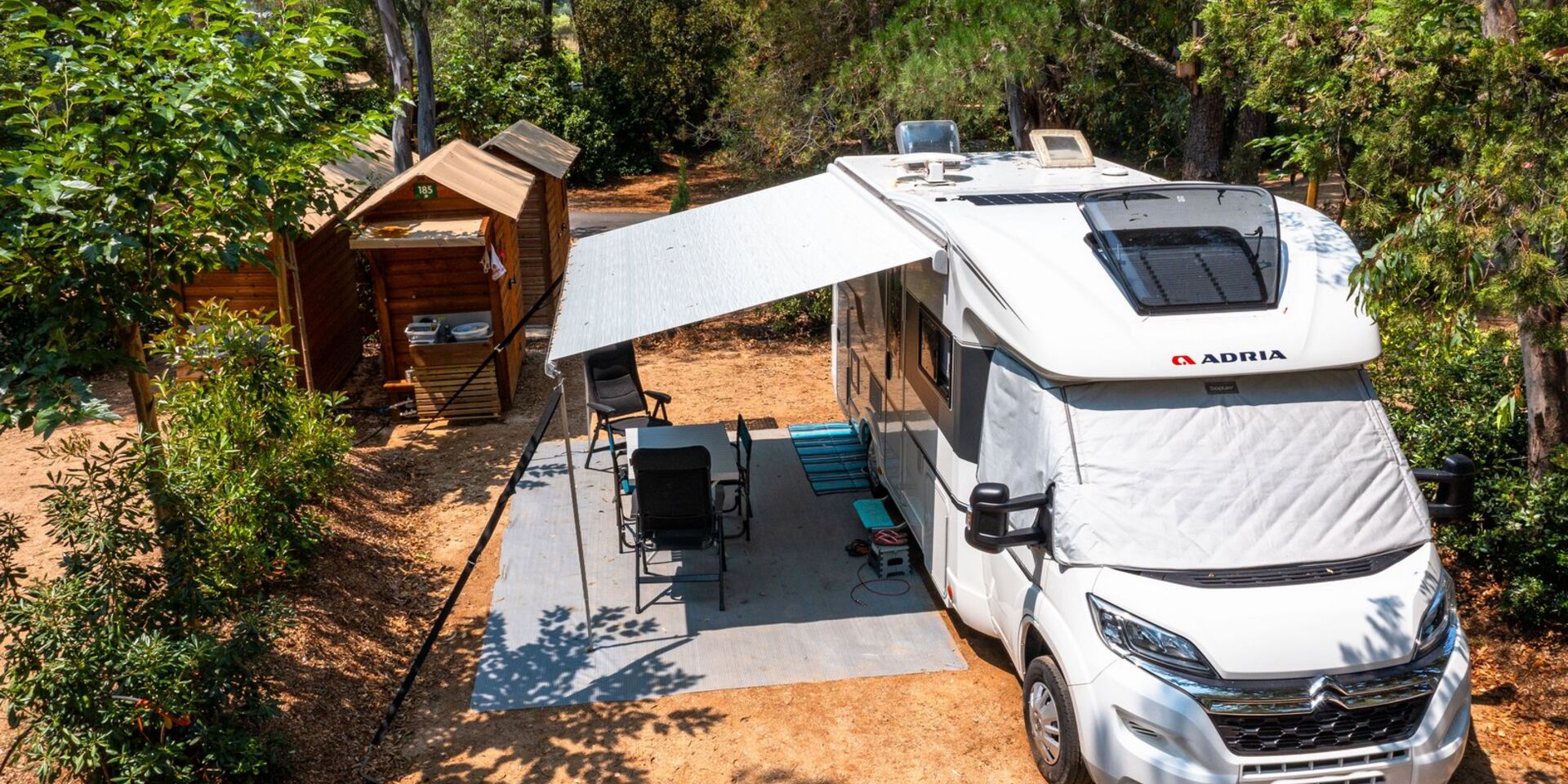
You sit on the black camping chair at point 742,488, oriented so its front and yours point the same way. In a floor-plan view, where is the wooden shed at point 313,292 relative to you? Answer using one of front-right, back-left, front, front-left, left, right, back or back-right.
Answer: front-right

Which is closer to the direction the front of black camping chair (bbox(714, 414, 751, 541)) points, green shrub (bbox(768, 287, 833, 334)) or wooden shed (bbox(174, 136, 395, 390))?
the wooden shed

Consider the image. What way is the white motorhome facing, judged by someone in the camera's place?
facing the viewer and to the right of the viewer

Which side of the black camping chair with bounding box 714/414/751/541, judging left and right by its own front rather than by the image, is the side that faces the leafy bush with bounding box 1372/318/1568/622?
back

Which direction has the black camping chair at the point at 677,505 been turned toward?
away from the camera

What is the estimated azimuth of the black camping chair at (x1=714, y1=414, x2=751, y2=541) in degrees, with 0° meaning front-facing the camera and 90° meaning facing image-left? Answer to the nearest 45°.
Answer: approximately 90°

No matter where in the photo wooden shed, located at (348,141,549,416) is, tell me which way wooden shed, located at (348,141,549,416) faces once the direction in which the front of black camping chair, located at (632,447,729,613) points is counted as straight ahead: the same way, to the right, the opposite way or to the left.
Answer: the opposite way

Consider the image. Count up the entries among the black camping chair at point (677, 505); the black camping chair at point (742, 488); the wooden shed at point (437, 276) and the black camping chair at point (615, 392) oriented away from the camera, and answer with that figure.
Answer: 1

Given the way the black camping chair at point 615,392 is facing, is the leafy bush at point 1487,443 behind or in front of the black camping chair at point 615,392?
in front

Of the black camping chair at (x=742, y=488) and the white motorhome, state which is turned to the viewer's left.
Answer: the black camping chair

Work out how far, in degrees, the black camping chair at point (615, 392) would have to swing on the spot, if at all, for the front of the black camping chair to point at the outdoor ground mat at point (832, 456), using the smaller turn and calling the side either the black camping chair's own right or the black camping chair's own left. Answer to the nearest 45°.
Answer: approximately 45° to the black camping chair's own left

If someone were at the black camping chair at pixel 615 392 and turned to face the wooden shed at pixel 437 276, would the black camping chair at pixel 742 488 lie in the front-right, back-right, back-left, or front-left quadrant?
back-left

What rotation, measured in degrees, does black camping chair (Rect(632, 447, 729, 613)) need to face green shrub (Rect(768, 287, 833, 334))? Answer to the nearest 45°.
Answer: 0° — it already faces it

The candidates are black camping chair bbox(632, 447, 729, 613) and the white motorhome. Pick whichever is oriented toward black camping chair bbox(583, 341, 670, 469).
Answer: black camping chair bbox(632, 447, 729, 613)

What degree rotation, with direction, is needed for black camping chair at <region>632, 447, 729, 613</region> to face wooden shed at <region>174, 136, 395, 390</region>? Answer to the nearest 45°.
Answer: approximately 45° to its left

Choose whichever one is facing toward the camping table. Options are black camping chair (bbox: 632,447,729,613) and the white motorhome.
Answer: the black camping chair
